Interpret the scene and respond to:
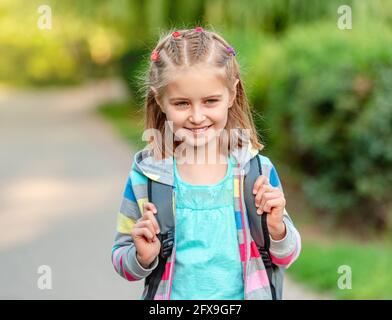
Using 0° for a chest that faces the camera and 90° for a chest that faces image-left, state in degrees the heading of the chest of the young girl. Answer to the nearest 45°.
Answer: approximately 0°

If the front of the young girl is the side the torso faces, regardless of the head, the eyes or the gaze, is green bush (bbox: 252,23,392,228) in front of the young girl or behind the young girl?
behind
